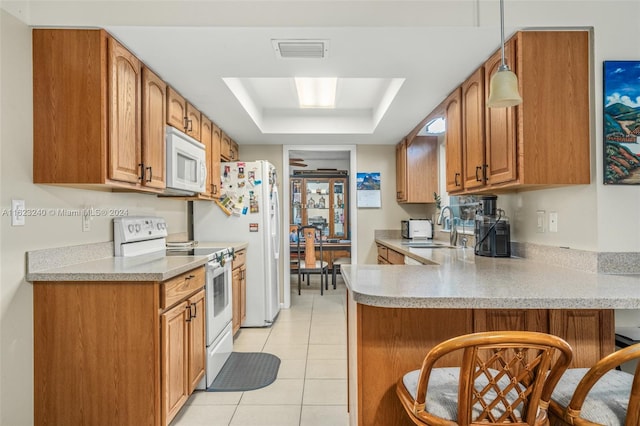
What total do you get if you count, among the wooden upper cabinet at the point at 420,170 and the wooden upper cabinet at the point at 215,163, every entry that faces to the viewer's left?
1

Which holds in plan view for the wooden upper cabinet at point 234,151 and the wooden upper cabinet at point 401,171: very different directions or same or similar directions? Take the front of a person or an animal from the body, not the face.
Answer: very different directions

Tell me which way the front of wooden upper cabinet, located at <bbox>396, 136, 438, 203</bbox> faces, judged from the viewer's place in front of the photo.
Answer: facing to the left of the viewer

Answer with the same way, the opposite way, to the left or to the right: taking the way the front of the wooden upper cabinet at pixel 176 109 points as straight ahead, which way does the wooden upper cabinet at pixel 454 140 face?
the opposite way

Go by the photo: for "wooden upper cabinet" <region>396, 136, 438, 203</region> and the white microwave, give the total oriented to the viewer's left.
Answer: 1

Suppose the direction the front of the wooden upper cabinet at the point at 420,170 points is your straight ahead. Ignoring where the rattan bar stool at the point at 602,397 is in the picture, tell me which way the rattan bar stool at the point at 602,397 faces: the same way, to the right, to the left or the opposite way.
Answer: to the right

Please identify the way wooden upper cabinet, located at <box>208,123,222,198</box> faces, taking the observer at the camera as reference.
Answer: facing to the right of the viewer

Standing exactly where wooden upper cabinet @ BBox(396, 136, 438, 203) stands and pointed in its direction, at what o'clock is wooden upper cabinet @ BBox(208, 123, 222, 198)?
wooden upper cabinet @ BBox(208, 123, 222, 198) is roughly at 11 o'clock from wooden upper cabinet @ BBox(396, 136, 438, 203).

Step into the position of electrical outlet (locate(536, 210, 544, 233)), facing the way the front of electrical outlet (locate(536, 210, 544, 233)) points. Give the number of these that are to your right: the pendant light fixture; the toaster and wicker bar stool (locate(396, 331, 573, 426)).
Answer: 1

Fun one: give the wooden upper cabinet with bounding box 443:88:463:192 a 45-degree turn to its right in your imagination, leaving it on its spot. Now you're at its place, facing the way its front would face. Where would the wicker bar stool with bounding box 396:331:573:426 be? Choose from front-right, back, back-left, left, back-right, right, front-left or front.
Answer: back-left
